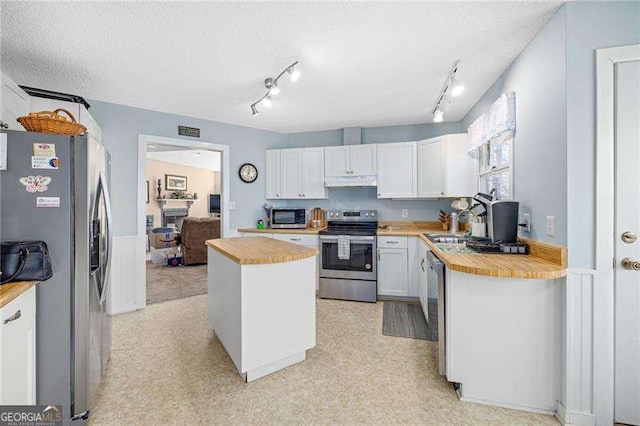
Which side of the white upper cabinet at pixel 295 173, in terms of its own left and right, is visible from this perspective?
front

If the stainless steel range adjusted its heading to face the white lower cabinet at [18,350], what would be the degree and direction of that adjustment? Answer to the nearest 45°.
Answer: approximately 45° to its right

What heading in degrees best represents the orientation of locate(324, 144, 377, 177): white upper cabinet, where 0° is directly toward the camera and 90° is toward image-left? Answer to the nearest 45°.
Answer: approximately 0°

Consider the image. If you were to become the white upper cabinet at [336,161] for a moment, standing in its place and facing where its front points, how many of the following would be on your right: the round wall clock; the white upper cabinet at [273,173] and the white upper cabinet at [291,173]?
3

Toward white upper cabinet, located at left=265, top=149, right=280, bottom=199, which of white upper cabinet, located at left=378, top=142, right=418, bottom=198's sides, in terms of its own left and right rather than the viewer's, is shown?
right

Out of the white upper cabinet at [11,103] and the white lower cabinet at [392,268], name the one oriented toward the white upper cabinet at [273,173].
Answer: the white upper cabinet at [11,103]

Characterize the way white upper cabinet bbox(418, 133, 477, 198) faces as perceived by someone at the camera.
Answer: facing the viewer and to the left of the viewer

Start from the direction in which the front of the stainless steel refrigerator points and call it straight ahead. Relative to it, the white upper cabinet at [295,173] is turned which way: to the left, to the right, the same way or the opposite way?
to the right

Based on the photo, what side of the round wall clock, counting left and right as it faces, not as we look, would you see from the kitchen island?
front

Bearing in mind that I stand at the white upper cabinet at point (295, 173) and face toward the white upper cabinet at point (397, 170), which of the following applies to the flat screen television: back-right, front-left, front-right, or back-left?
back-left

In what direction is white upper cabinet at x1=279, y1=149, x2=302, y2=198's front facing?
toward the camera

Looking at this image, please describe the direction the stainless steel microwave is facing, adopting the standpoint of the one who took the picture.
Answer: facing the viewer

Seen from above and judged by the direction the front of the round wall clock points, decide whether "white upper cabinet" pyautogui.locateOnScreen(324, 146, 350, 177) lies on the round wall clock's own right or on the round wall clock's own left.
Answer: on the round wall clock's own left

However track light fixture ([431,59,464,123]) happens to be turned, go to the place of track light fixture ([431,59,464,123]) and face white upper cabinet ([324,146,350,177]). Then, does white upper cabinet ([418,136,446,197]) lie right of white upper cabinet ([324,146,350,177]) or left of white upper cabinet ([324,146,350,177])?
right

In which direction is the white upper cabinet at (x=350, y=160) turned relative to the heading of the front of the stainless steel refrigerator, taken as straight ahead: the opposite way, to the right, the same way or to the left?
to the right

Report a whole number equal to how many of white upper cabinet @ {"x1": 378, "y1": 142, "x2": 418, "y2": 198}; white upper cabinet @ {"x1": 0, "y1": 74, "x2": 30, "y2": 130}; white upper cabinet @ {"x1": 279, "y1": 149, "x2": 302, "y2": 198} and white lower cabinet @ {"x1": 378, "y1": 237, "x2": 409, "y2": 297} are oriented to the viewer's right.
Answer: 1

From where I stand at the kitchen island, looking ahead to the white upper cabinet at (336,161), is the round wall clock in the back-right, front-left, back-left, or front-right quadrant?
front-left

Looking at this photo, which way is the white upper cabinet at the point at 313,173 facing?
toward the camera

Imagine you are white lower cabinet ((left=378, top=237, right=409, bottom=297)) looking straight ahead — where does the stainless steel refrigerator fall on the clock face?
The stainless steel refrigerator is roughly at 1 o'clock from the white lower cabinet.

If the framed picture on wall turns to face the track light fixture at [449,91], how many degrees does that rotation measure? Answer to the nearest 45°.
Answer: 0° — it already faces it
